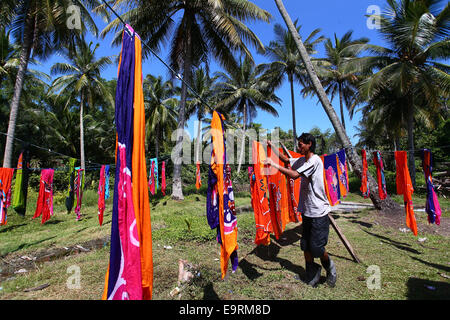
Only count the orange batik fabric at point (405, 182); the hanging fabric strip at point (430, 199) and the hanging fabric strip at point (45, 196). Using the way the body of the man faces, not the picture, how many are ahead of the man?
1

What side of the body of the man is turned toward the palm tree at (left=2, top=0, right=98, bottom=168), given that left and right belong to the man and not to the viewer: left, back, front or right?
front

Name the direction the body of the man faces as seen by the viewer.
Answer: to the viewer's left

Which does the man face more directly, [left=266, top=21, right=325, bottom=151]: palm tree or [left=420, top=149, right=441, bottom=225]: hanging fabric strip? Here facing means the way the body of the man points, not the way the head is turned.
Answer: the palm tree

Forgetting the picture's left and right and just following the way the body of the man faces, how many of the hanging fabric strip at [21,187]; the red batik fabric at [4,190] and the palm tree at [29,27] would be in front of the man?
3

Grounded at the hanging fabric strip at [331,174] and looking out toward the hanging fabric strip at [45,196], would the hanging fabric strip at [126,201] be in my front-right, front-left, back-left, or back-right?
front-left

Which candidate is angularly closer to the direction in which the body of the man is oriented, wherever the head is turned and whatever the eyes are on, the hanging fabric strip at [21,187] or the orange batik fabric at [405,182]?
the hanging fabric strip

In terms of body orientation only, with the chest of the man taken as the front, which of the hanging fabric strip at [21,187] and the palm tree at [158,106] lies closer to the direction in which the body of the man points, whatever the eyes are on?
the hanging fabric strip

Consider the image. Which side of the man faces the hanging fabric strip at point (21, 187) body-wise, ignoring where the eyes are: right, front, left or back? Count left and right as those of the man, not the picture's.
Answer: front

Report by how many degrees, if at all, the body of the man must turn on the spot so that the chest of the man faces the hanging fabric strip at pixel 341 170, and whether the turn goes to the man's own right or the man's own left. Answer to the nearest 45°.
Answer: approximately 90° to the man's own right

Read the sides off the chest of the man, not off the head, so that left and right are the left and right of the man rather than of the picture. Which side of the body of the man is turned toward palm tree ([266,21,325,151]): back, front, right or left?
right

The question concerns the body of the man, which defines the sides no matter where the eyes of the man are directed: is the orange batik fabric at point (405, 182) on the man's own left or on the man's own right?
on the man's own right

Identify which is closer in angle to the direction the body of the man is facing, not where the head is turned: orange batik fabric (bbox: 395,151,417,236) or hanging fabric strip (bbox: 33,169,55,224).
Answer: the hanging fabric strip

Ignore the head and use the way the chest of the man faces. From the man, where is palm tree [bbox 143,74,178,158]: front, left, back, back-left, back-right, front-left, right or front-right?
front-right

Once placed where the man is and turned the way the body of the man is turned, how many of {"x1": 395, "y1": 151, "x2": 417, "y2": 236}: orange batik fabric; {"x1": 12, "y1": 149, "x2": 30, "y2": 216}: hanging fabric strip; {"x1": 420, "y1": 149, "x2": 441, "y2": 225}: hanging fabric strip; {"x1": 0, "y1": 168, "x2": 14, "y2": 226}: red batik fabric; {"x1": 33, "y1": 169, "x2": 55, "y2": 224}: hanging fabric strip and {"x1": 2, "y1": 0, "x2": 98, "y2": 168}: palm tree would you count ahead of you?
4

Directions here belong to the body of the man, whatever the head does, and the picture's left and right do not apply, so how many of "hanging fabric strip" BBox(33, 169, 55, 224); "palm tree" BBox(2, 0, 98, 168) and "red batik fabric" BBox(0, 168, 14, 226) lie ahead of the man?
3

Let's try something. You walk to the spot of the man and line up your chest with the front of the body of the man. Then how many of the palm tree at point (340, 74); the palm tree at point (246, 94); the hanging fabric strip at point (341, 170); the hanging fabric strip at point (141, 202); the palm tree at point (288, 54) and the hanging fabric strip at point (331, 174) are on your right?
5

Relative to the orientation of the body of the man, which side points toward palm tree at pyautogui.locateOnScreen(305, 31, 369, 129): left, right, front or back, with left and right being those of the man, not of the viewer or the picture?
right
